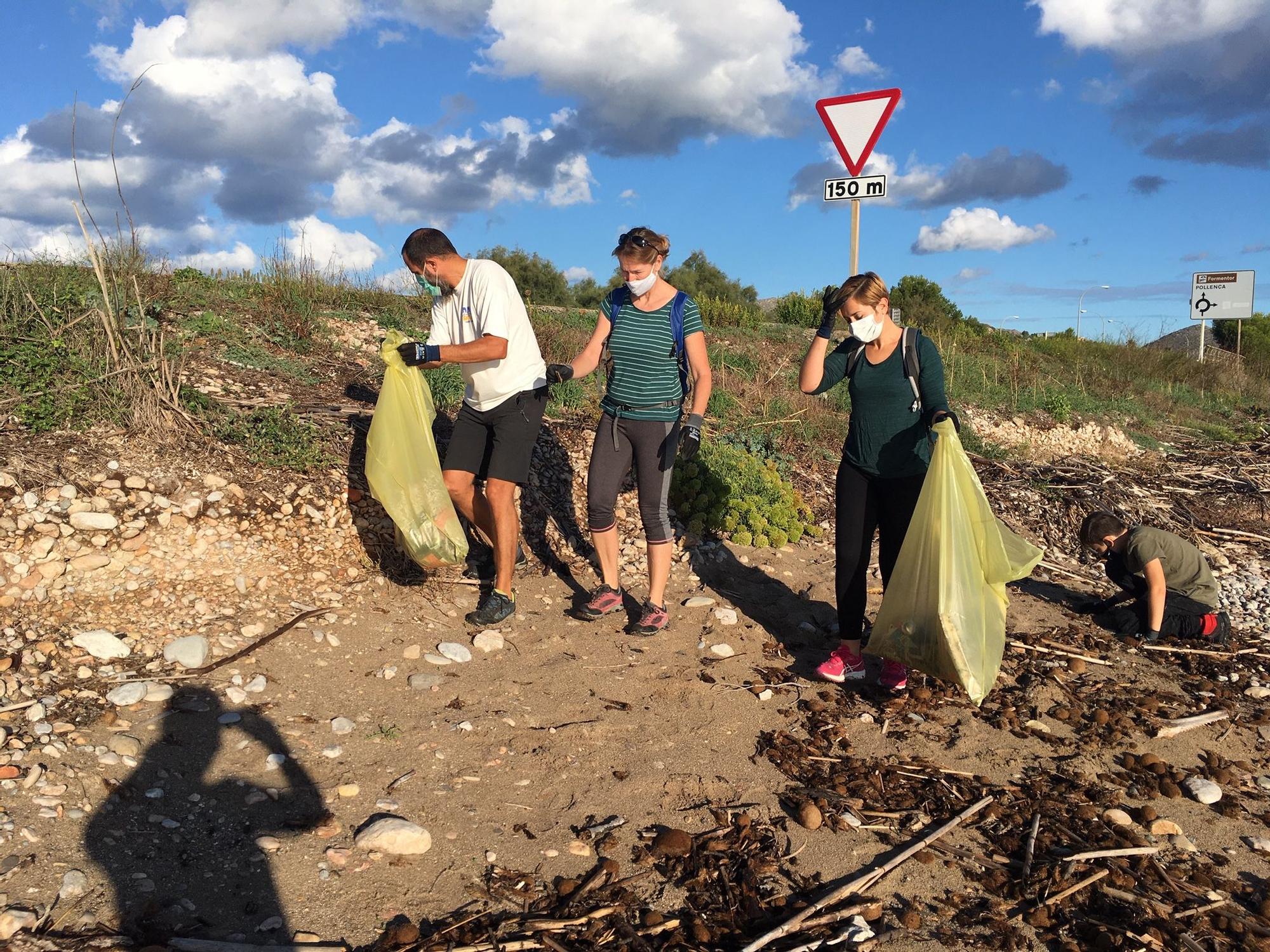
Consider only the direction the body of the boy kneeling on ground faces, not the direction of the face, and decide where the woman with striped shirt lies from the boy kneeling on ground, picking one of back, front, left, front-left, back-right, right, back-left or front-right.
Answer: front-left

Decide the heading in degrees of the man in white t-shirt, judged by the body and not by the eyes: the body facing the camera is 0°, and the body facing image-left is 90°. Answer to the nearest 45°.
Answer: approximately 45°

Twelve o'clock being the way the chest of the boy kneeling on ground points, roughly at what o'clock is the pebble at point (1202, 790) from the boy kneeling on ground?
The pebble is roughly at 9 o'clock from the boy kneeling on ground.

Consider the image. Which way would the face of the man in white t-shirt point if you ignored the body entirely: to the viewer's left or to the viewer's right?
to the viewer's left

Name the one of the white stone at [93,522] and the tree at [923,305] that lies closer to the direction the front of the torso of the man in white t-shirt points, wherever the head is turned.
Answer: the white stone

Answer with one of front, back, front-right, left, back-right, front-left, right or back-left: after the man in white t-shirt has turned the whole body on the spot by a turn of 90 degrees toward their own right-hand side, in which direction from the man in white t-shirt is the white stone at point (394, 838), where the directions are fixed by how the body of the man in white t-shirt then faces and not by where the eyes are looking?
back-left

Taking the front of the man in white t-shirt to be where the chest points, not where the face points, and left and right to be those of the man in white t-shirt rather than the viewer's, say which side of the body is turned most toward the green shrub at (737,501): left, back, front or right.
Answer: back

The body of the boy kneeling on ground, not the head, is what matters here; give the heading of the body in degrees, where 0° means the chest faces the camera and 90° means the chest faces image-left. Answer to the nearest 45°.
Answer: approximately 90°

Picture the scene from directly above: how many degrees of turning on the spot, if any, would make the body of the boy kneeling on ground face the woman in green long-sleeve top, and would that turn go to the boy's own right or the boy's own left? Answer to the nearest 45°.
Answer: approximately 45° to the boy's own left
